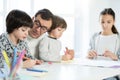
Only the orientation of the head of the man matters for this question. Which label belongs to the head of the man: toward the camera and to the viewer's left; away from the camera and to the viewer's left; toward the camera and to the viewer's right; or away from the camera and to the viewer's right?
toward the camera and to the viewer's left

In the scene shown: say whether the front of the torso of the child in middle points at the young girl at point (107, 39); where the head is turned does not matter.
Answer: no
